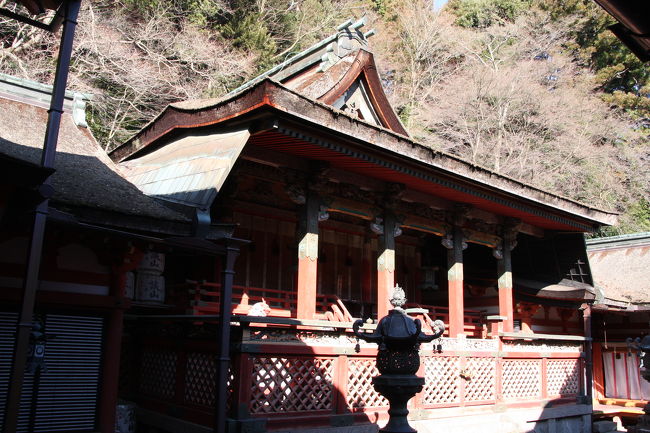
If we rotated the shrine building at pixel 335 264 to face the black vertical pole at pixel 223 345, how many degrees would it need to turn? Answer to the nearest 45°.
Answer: approximately 45° to its right

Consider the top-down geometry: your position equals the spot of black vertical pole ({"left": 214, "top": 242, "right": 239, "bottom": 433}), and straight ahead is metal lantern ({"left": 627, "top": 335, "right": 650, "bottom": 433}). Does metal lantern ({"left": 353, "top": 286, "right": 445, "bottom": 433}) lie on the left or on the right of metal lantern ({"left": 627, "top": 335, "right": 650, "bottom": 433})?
right
